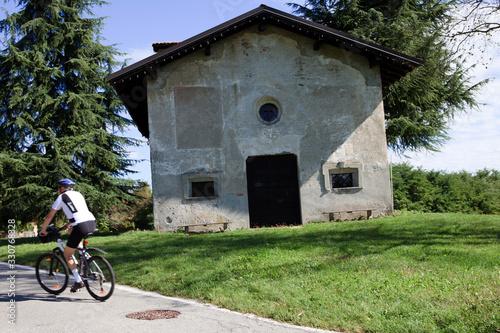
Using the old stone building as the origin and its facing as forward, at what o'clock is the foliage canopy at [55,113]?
The foliage canopy is roughly at 4 o'clock from the old stone building.

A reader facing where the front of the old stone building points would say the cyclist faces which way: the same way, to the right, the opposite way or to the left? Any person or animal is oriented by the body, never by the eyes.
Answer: to the right

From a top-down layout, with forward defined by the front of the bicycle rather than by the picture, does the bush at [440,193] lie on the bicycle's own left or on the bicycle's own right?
on the bicycle's own right

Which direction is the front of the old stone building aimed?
toward the camera

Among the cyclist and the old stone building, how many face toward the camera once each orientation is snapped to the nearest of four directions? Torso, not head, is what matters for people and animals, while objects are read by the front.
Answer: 1

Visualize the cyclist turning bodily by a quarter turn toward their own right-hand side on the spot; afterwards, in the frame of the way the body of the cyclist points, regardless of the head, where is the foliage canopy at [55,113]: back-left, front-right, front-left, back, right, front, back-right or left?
front-left

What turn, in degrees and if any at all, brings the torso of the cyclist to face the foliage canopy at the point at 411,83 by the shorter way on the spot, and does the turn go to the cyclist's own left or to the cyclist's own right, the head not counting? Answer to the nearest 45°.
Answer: approximately 90° to the cyclist's own right

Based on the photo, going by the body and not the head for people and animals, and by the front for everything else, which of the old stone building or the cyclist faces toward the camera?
the old stone building

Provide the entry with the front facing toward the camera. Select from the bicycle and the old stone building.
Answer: the old stone building

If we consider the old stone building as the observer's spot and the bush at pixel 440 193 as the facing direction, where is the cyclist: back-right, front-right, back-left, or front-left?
back-right

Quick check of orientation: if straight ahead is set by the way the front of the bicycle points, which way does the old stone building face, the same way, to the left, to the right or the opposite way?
to the left

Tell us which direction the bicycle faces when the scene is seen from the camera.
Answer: facing away from the viewer and to the left of the viewer

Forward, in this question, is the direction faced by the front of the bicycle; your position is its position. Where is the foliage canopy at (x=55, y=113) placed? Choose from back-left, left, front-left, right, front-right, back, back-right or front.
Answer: front-right

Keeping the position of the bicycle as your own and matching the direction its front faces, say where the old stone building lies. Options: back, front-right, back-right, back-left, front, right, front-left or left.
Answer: right
